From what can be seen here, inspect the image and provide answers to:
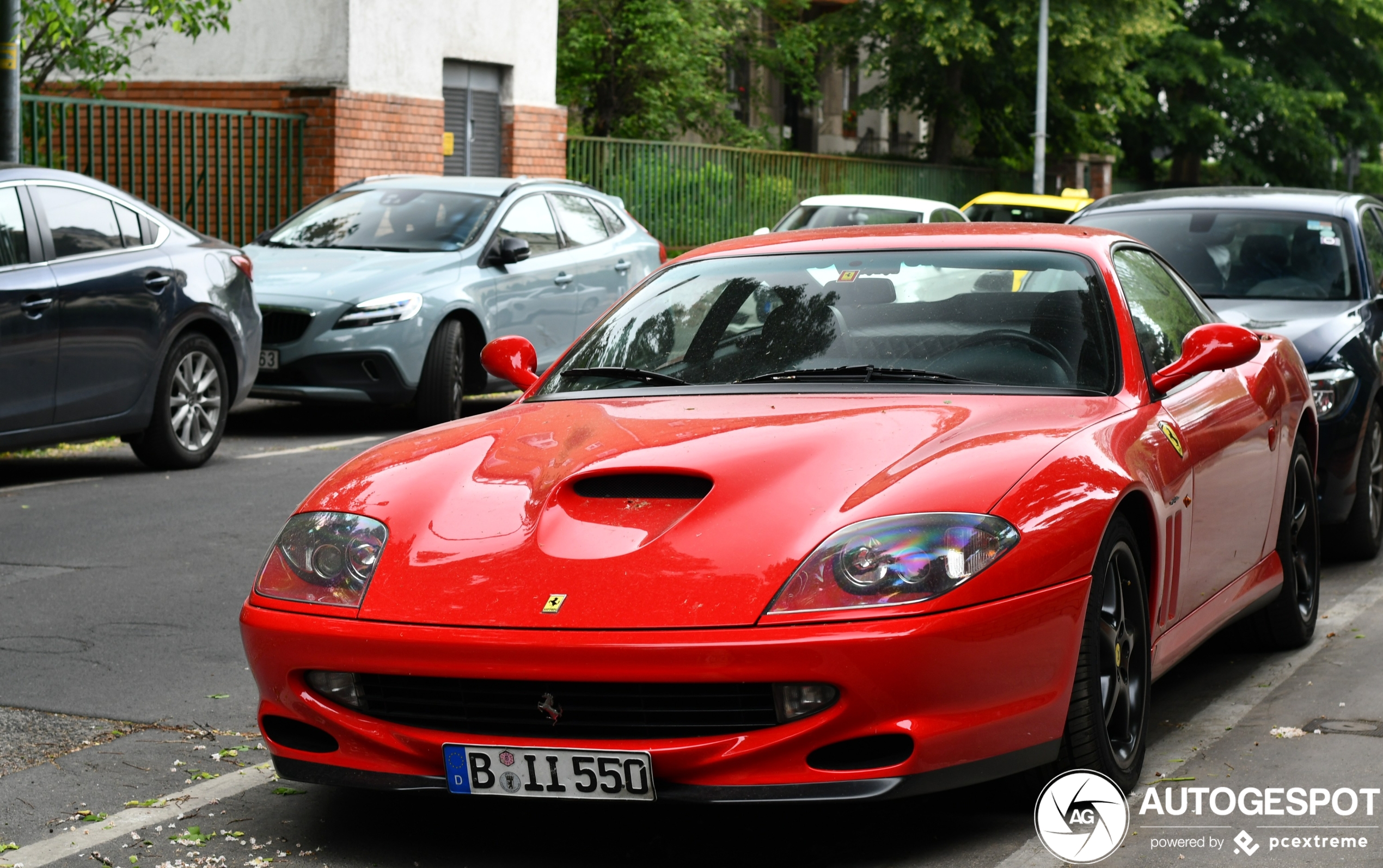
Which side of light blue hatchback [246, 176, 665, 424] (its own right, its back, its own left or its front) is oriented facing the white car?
back

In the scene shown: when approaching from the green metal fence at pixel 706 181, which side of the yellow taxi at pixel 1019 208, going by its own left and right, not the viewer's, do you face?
right

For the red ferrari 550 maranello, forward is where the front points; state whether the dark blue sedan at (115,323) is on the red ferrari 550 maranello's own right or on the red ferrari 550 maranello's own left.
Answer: on the red ferrari 550 maranello's own right

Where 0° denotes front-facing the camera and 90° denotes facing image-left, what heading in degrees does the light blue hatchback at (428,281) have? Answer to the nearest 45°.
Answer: approximately 45°

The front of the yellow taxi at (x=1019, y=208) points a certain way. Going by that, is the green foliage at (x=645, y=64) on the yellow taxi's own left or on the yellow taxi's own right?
on the yellow taxi's own right

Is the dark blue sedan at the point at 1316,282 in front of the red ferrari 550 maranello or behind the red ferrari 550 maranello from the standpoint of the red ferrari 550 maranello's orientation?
behind

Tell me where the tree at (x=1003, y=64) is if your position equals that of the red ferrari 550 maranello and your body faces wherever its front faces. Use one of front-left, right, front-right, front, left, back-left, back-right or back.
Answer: back-right

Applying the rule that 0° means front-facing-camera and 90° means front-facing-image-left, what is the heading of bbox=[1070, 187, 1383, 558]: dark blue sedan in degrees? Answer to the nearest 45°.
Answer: approximately 45°

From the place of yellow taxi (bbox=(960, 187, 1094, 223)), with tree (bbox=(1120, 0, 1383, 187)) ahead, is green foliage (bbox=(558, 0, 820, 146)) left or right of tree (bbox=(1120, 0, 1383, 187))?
left

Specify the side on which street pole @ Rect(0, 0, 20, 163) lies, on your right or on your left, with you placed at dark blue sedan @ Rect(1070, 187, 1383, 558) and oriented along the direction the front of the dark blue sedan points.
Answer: on your right
